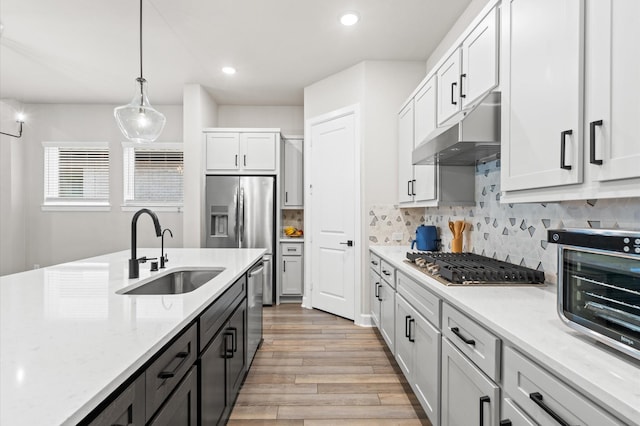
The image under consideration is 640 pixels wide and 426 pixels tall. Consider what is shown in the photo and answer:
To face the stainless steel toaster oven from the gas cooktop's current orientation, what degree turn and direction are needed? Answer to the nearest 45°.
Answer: approximately 90° to its left

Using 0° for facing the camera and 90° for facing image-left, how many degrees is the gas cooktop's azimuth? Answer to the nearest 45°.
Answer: approximately 90°

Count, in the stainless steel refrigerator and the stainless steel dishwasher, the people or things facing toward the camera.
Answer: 1

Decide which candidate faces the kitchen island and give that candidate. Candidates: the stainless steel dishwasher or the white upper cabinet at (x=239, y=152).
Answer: the white upper cabinet

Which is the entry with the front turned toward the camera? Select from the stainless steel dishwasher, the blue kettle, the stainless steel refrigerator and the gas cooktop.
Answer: the stainless steel refrigerator

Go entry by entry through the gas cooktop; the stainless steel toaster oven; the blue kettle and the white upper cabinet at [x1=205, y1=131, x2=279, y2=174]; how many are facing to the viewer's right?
0

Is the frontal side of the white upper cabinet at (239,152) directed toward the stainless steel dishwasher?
yes

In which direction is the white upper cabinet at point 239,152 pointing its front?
toward the camera

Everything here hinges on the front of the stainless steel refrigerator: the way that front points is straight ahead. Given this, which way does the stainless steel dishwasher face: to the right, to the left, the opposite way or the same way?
to the left

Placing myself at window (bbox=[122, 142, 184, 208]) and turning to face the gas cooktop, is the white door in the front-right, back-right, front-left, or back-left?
front-left

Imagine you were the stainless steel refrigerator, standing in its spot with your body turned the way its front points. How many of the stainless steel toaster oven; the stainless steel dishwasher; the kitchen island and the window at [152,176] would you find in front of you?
3

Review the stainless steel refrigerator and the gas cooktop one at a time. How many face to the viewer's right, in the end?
0

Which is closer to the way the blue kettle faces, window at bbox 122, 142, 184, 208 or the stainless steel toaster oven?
the window

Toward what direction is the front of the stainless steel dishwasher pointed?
to the viewer's right
